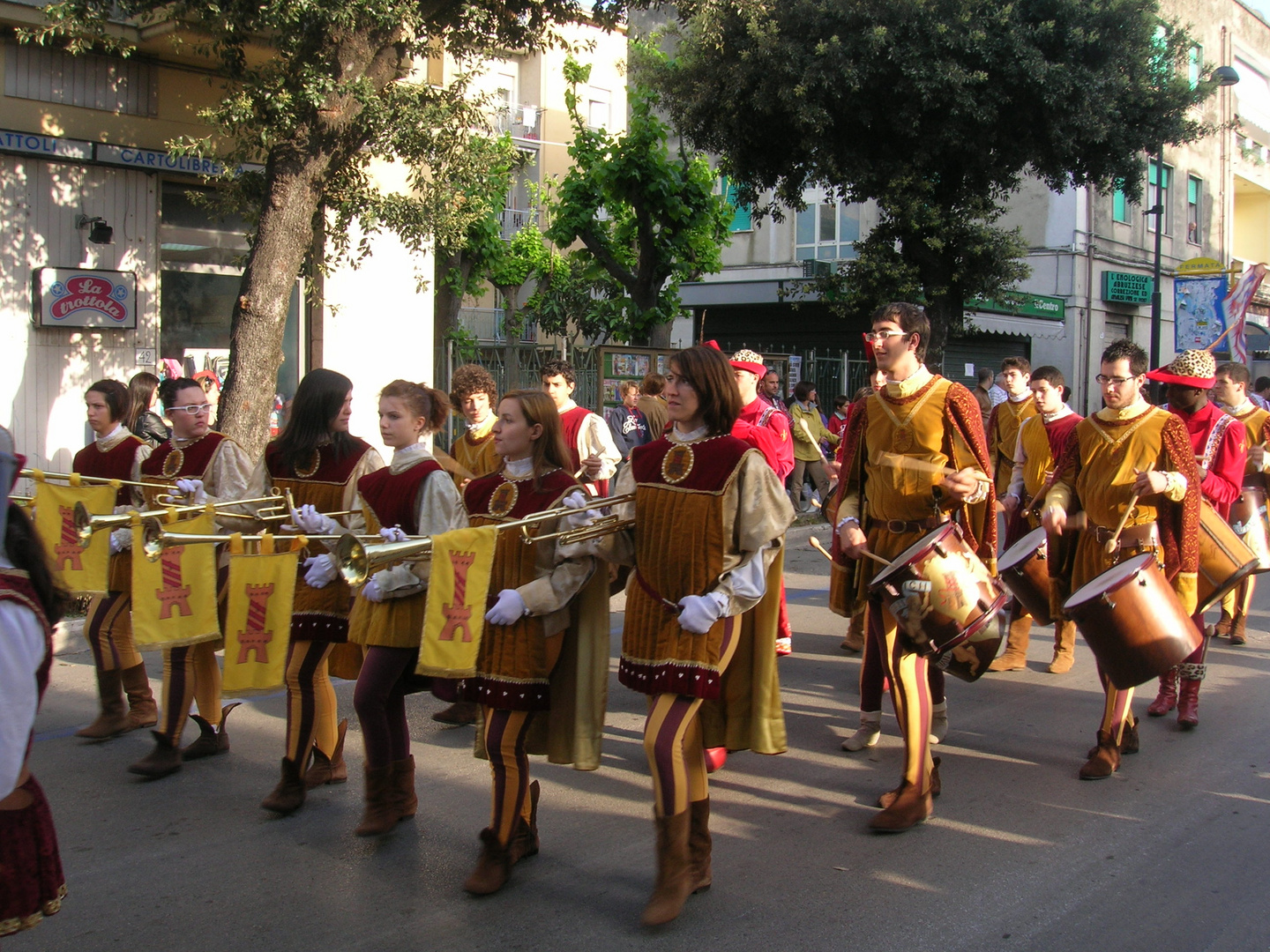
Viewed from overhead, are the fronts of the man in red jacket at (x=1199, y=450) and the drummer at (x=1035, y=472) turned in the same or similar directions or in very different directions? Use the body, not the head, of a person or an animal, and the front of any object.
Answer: same or similar directions

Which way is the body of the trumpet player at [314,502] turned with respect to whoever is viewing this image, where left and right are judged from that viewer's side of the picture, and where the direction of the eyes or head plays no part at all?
facing the viewer and to the left of the viewer

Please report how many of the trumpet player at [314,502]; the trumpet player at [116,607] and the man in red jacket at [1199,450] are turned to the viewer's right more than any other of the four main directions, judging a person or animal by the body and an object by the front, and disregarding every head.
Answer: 0

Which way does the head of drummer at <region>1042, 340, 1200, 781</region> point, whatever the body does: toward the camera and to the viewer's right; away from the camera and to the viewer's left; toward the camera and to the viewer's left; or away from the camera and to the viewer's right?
toward the camera and to the viewer's left

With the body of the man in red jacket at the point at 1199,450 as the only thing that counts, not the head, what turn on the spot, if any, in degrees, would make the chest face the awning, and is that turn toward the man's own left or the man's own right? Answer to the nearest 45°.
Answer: approximately 135° to the man's own right

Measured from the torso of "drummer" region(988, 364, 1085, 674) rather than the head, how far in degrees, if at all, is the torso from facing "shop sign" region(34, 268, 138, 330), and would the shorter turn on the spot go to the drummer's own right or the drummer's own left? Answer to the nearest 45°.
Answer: approximately 45° to the drummer's own right

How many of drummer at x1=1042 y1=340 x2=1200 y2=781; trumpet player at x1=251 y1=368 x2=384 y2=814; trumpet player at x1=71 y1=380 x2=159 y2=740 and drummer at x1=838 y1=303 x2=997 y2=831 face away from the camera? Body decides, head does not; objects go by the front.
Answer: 0

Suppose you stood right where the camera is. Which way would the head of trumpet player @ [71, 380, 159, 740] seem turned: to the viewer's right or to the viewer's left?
to the viewer's left

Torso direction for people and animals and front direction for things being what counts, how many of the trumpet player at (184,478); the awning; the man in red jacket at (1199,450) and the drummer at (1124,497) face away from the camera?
0
